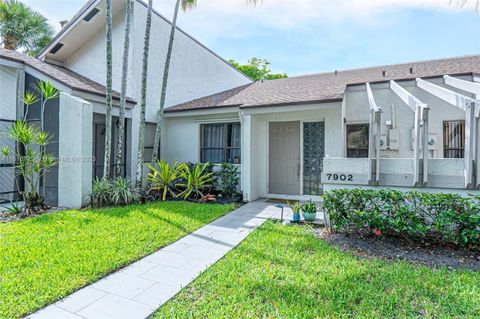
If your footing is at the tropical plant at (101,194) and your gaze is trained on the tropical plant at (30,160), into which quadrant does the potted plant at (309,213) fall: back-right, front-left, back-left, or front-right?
back-left

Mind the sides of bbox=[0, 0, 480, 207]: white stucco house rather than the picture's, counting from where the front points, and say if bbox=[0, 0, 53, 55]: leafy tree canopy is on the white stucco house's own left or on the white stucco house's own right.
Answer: on the white stucco house's own right

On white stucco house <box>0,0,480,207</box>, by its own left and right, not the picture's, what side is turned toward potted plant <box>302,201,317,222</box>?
front

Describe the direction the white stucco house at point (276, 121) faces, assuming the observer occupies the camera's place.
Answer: facing the viewer

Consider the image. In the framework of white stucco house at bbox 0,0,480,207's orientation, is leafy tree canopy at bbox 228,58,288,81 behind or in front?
behind

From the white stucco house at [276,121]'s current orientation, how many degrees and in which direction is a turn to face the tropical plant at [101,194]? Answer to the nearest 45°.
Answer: approximately 90° to its right

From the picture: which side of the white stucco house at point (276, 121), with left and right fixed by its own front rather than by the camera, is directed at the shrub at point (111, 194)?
right

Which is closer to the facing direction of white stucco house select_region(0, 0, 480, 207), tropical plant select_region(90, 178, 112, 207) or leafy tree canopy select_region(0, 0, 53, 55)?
the tropical plant
